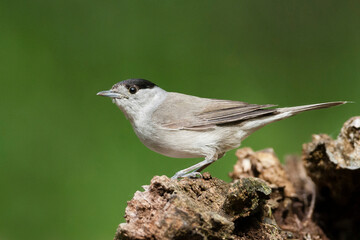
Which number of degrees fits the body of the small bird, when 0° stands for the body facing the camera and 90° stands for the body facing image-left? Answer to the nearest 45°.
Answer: approximately 90°
